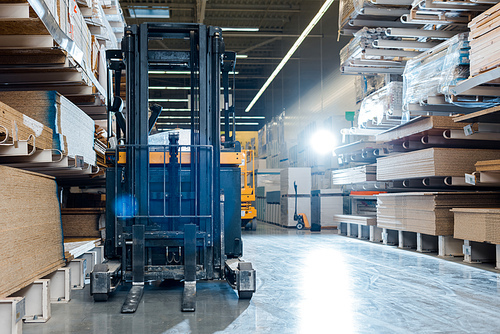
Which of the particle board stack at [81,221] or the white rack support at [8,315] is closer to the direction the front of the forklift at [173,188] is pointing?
the white rack support

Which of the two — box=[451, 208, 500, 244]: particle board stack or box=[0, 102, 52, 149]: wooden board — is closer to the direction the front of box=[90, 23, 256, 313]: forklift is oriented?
the wooden board

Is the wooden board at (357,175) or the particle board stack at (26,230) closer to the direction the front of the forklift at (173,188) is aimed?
the particle board stack

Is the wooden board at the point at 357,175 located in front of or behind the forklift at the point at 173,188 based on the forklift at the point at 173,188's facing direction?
behind

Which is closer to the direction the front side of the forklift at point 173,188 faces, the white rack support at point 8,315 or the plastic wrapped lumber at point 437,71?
the white rack support

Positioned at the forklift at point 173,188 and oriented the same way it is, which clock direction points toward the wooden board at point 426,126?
The wooden board is roughly at 8 o'clock from the forklift.

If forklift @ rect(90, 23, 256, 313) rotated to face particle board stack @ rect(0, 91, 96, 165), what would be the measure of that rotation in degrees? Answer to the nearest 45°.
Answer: approximately 45° to its right

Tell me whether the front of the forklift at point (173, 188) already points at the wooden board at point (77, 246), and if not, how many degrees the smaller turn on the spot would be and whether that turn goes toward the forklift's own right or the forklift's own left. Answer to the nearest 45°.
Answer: approximately 135° to the forklift's own right

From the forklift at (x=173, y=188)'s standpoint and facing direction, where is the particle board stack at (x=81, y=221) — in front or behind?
behind

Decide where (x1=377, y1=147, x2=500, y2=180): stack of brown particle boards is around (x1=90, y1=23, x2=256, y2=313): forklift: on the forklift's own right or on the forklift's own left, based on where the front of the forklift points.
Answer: on the forklift's own left

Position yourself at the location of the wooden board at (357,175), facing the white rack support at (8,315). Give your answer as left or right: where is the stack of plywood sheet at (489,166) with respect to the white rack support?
left

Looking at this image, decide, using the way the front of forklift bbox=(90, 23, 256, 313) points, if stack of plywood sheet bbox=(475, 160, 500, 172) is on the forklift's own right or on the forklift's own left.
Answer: on the forklift's own left

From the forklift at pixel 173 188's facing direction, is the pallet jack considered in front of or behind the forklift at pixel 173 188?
behind

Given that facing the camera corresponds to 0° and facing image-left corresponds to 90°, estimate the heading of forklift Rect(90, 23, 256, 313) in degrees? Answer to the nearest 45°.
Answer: approximately 0°
